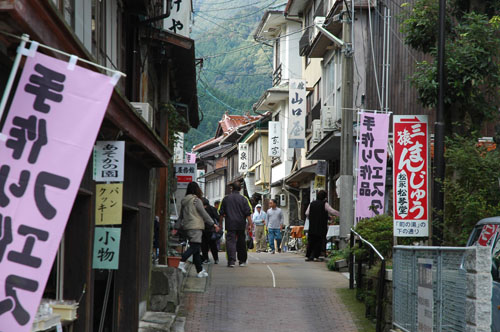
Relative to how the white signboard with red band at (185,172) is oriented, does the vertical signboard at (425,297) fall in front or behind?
in front

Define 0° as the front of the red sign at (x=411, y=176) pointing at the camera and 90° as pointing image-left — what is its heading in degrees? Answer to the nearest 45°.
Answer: approximately 0°

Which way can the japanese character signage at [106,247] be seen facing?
toward the camera

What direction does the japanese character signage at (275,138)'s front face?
toward the camera

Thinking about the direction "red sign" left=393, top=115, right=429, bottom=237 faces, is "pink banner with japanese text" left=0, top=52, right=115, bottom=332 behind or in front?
in front

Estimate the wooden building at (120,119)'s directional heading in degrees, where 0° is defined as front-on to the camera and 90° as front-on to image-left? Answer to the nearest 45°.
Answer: approximately 315°

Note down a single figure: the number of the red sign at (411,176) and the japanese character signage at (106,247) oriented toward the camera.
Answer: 2

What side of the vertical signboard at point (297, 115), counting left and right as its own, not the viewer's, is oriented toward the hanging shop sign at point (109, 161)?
front

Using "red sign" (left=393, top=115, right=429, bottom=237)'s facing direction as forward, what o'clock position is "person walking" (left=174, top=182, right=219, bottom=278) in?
The person walking is roughly at 4 o'clock from the red sign.

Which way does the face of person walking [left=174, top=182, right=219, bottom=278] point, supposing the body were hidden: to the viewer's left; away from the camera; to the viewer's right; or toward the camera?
away from the camera
